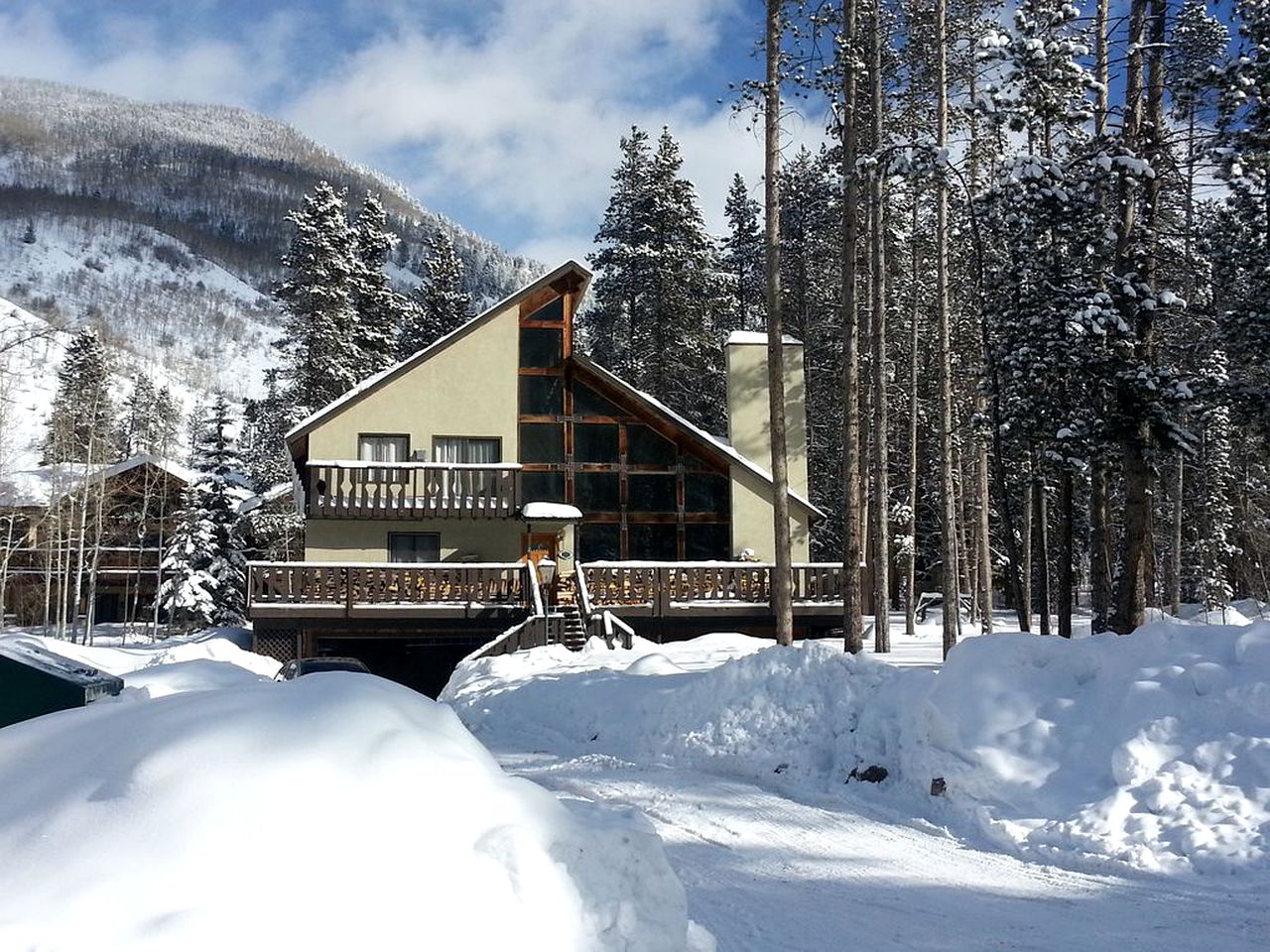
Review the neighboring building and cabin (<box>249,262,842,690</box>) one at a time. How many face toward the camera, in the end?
2

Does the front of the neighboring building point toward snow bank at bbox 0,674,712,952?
yes

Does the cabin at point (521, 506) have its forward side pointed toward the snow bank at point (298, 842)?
yes

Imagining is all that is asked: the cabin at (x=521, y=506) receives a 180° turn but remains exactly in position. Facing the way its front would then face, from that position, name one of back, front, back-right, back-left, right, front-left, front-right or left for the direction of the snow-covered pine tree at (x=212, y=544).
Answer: front-left

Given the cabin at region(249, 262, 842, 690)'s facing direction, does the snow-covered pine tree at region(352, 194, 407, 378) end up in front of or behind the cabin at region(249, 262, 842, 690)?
behind

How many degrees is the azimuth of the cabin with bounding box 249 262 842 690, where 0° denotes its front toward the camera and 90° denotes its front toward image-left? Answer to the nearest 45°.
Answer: approximately 0°

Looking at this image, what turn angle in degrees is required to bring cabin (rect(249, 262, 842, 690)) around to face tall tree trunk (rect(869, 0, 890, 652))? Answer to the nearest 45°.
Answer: approximately 45° to its left

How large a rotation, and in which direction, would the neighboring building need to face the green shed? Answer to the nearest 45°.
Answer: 0° — it already faces it

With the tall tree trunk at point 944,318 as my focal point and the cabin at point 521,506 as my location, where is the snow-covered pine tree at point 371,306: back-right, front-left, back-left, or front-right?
back-left

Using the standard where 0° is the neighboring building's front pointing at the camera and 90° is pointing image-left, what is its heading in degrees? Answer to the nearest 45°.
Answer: approximately 0°
